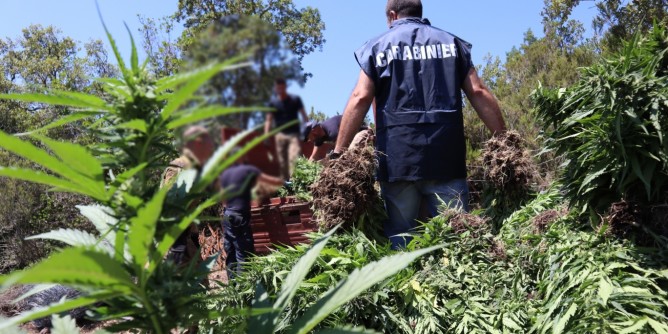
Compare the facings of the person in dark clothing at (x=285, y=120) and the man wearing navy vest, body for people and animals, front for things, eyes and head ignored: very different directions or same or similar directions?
very different directions

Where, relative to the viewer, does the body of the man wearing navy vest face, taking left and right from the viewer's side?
facing away from the viewer

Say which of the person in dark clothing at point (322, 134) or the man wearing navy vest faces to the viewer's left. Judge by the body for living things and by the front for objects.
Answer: the person in dark clothing

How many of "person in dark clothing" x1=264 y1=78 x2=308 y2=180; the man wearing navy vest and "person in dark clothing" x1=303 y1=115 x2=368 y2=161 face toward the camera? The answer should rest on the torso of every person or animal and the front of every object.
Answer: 1

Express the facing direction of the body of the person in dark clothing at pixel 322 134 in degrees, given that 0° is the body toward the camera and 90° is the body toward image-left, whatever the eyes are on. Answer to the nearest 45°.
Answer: approximately 90°

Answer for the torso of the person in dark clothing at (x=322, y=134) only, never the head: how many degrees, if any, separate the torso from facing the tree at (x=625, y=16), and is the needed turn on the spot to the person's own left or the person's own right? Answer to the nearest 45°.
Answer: approximately 135° to the person's own right

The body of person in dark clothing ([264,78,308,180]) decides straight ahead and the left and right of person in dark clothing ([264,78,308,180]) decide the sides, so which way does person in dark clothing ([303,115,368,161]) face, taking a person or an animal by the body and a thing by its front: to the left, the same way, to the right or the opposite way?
to the right

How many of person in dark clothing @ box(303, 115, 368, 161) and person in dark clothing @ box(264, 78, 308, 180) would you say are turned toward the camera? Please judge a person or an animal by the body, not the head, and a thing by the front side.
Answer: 1

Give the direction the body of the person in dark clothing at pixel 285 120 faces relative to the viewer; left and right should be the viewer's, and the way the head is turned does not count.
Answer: facing the viewer
